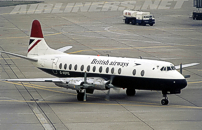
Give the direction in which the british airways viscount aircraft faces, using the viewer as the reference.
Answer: facing the viewer and to the right of the viewer
